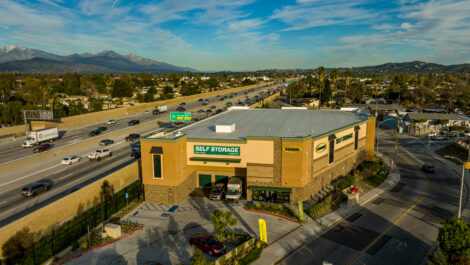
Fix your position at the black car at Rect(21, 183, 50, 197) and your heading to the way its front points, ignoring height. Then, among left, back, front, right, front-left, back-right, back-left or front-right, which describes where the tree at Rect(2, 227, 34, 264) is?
back-right

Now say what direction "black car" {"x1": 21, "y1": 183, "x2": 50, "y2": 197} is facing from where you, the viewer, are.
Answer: facing away from the viewer and to the right of the viewer
